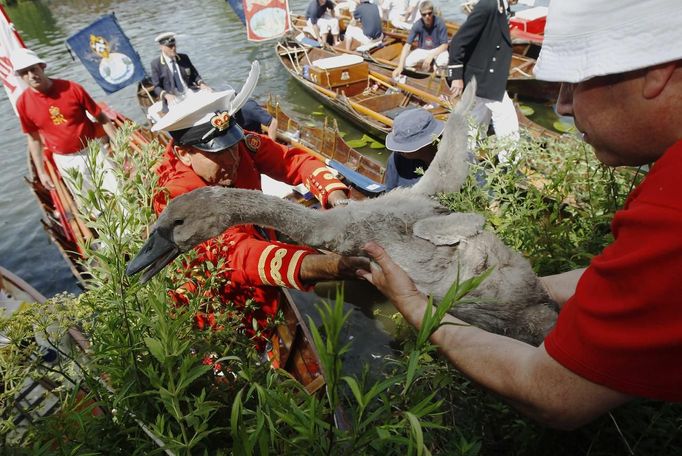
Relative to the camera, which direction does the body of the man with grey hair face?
toward the camera

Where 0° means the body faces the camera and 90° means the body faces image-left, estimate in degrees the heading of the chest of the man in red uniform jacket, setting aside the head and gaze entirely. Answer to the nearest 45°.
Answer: approximately 315°

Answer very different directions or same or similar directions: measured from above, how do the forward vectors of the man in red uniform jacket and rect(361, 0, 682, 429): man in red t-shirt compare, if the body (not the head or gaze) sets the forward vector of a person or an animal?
very different directions

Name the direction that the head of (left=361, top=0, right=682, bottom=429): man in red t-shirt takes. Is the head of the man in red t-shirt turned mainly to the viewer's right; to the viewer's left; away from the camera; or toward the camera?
to the viewer's left

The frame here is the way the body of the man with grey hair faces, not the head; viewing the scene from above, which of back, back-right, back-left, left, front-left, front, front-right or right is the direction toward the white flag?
front-right

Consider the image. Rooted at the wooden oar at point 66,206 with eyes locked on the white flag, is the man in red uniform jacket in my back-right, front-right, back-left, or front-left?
back-right

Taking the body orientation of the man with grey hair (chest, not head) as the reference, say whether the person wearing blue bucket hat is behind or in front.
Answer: in front

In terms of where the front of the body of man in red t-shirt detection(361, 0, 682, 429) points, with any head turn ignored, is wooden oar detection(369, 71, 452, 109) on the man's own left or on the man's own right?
on the man's own right

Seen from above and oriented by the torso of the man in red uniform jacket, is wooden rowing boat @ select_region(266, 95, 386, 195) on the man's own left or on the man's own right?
on the man's own left

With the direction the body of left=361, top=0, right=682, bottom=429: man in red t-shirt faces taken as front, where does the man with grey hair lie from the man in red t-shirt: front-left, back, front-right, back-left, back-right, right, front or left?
right

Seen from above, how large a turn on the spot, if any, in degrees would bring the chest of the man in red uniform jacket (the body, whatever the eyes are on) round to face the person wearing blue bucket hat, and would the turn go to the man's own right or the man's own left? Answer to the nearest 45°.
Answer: approximately 90° to the man's own left

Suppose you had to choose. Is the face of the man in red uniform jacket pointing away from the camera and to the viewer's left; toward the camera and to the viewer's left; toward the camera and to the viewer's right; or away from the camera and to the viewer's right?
toward the camera and to the viewer's right

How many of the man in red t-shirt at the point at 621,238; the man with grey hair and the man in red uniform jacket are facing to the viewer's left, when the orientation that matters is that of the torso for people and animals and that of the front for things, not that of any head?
1

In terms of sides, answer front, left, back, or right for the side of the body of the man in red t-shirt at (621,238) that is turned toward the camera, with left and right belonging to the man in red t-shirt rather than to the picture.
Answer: left
